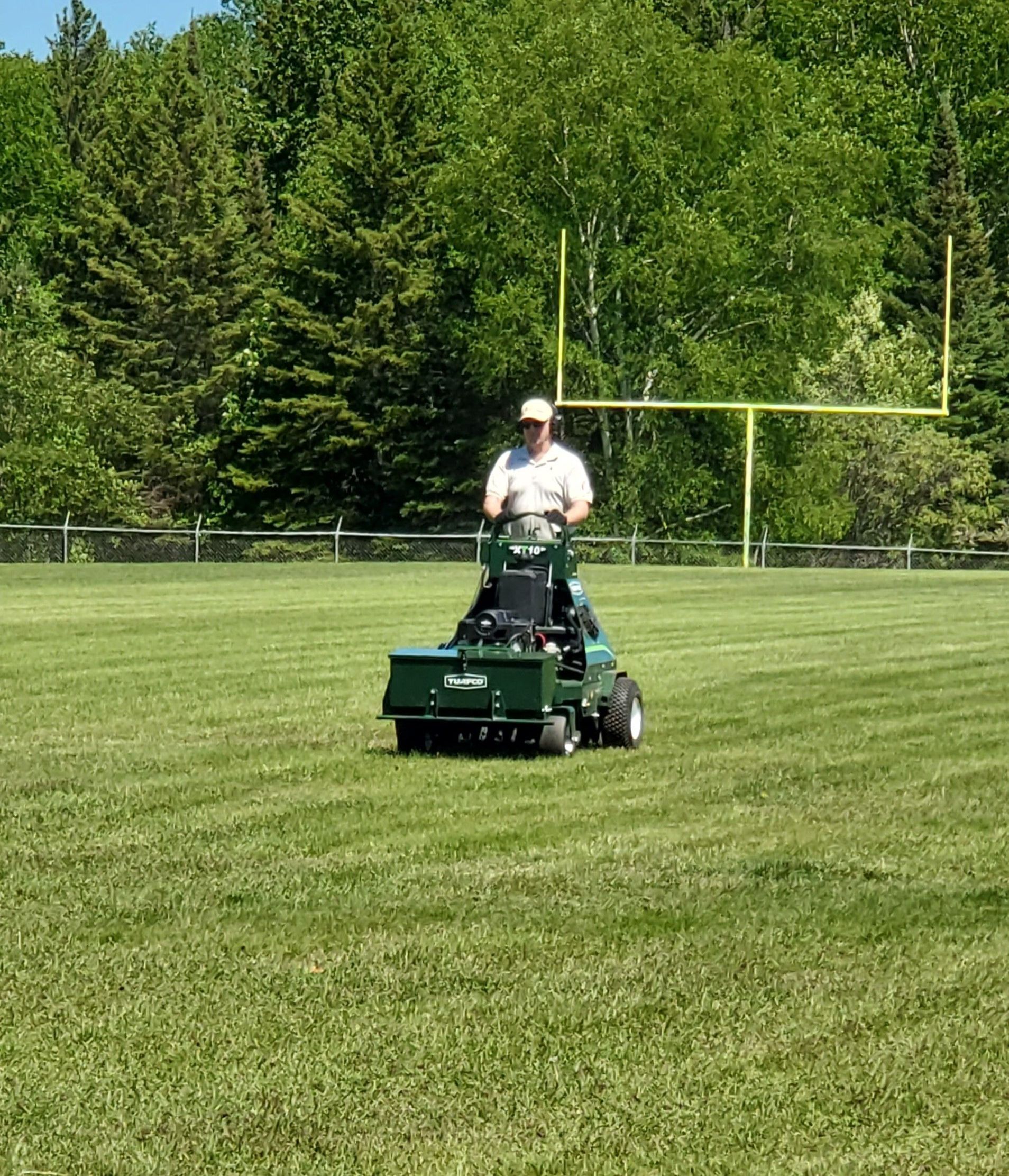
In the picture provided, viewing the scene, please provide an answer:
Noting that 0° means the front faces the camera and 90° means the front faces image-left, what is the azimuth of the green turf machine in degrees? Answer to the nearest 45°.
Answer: approximately 45°

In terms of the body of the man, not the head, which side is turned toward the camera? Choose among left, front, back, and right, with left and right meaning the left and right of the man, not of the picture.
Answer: front
